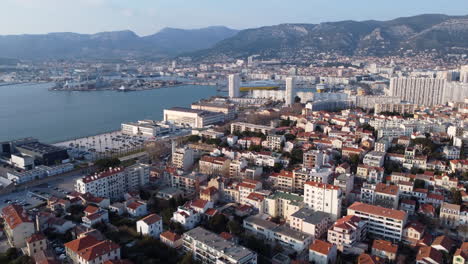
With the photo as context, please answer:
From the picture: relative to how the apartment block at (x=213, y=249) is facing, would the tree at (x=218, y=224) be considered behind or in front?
behind

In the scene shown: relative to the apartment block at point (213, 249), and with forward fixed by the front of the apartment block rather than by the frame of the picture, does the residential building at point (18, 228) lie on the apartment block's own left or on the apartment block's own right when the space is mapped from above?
on the apartment block's own right

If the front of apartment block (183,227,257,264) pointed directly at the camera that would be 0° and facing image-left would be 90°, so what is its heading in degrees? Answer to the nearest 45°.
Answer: approximately 45°

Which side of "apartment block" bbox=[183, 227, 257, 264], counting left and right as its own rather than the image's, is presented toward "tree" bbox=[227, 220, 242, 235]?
back

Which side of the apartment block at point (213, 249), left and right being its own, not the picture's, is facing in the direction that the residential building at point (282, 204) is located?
back

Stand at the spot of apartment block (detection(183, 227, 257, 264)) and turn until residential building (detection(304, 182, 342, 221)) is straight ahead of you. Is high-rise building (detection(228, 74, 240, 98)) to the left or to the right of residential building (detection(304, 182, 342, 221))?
left

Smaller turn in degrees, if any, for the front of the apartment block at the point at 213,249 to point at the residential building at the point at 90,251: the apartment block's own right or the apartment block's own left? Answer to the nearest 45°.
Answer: approximately 45° to the apartment block's own right
